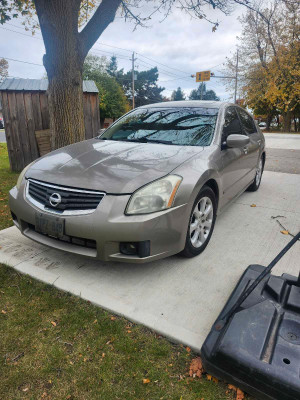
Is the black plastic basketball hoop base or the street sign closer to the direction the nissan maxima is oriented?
the black plastic basketball hoop base

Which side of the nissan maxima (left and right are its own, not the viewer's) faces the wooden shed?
right

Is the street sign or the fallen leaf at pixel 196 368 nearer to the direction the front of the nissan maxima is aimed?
the fallen leaf

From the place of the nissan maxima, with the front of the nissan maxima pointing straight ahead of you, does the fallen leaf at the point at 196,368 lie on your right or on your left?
on your left

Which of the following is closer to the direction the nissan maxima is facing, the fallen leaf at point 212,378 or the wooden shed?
the fallen leaf

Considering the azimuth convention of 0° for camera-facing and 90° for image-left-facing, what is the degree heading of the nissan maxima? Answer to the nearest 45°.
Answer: approximately 45°

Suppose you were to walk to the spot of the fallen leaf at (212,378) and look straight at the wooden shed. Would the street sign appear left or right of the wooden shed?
right
